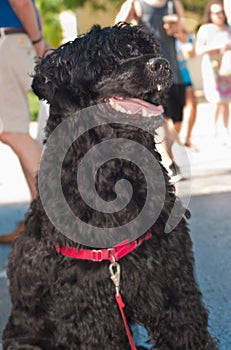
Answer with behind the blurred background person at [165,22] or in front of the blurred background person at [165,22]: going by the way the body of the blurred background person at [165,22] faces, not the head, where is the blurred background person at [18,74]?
in front

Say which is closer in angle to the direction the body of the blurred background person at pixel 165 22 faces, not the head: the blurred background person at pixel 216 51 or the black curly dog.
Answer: the black curly dog

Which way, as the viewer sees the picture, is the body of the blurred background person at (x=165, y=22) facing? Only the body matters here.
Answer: toward the camera

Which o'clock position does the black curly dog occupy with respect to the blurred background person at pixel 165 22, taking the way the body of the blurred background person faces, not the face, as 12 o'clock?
The black curly dog is roughly at 12 o'clock from the blurred background person.

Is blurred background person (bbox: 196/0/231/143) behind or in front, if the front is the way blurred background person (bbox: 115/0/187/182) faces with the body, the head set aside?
behind
